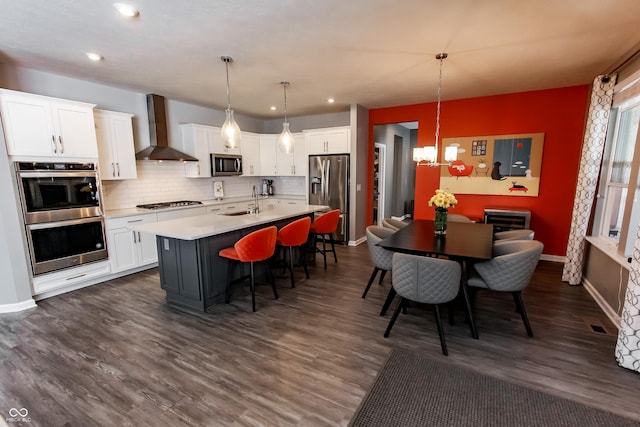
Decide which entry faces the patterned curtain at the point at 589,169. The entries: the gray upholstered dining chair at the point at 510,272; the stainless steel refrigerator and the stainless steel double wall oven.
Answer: the stainless steel double wall oven

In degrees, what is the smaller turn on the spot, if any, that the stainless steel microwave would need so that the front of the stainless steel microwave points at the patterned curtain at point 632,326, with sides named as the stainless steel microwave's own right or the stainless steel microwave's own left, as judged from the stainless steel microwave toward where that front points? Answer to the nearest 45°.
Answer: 0° — it already faces it

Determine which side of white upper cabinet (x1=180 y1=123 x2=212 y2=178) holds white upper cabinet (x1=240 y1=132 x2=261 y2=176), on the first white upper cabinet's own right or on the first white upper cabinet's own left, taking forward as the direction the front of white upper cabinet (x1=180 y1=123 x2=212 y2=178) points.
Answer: on the first white upper cabinet's own left

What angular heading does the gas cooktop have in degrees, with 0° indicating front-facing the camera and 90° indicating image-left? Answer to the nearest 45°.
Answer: approximately 315°

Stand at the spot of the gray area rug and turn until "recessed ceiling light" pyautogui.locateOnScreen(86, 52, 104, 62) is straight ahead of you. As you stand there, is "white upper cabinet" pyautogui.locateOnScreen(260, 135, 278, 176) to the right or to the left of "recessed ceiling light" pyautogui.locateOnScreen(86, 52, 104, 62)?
right
